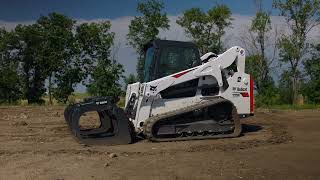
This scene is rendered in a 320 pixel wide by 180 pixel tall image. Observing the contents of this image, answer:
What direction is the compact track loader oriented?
to the viewer's left

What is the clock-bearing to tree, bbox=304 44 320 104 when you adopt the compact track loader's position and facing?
The tree is roughly at 4 o'clock from the compact track loader.

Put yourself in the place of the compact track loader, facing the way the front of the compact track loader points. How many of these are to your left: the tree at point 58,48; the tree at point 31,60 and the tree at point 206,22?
0

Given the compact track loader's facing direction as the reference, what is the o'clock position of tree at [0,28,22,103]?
The tree is roughly at 2 o'clock from the compact track loader.

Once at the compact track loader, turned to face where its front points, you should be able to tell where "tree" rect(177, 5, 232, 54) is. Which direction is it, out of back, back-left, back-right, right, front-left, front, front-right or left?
right

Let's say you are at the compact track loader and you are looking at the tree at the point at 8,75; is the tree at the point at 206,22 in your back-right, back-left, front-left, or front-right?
front-right

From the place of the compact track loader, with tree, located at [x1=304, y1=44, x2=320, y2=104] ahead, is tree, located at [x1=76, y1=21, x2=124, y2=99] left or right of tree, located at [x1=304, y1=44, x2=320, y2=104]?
left

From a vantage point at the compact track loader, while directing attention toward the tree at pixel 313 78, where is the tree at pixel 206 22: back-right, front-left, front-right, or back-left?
front-left

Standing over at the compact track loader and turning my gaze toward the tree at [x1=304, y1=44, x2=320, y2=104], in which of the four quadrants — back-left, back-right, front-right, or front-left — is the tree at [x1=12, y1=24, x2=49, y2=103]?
front-left

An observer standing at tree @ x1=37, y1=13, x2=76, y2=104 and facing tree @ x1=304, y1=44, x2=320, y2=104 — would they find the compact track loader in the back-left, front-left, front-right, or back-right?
front-right

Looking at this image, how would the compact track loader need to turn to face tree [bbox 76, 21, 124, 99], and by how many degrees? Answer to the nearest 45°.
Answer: approximately 90° to its right
